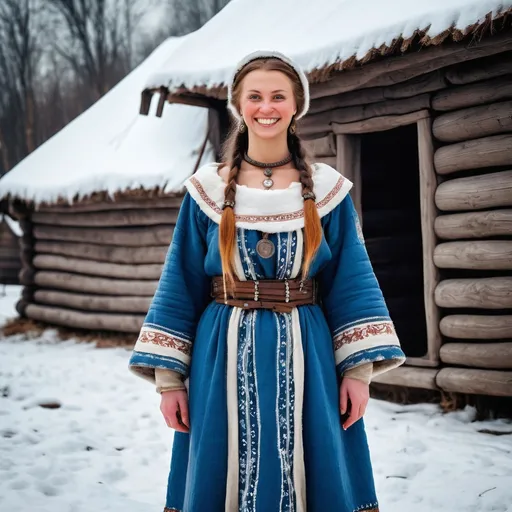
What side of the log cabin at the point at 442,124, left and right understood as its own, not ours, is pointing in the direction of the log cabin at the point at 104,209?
right

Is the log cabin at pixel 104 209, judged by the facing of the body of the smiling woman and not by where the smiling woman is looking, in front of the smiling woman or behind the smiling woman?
behind

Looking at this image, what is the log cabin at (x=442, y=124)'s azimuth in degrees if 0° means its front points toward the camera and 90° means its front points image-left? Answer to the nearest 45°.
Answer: approximately 45°

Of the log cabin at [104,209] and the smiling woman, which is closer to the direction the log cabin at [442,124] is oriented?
the smiling woman

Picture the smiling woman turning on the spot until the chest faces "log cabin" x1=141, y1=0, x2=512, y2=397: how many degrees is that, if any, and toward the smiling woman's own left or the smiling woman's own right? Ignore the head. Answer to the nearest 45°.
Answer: approximately 135° to the smiling woman's own left

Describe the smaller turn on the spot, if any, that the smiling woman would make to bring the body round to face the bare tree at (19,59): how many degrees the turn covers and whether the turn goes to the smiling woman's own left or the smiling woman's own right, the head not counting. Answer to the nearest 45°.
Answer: approximately 135° to the smiling woman's own right
